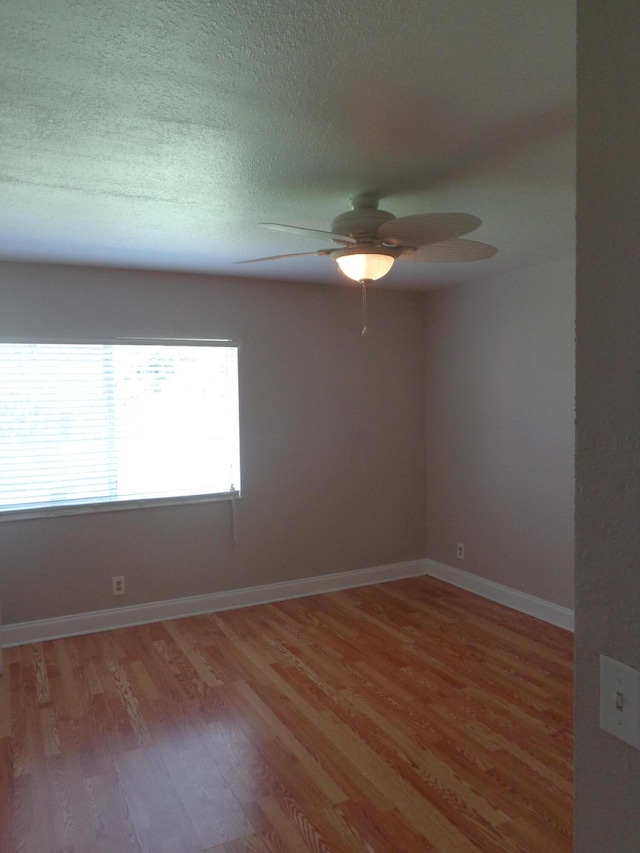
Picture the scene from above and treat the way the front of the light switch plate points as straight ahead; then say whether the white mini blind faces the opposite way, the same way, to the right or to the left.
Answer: to the left

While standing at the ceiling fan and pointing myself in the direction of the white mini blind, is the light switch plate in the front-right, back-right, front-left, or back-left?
back-left

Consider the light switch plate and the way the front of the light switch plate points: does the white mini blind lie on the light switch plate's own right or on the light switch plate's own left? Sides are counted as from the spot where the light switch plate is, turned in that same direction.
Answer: on the light switch plate's own right

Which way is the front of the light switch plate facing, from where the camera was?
facing the viewer and to the left of the viewer

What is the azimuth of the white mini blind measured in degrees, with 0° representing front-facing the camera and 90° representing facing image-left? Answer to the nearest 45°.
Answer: approximately 0°

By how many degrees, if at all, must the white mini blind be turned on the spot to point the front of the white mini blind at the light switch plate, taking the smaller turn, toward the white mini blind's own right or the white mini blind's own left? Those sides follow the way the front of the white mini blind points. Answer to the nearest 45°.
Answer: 0° — it already faces it

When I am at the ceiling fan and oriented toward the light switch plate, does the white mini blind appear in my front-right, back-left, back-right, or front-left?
back-right

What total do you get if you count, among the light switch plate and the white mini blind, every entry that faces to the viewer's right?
0

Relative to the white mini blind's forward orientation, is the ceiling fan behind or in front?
in front
